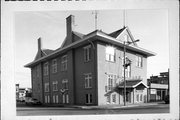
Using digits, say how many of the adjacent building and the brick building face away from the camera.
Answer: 0

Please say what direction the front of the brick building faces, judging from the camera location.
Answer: facing the viewer and to the right of the viewer

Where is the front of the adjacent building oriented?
toward the camera

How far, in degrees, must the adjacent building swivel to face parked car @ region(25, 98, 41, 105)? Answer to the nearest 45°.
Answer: approximately 90° to its right
